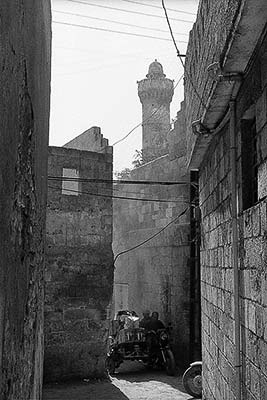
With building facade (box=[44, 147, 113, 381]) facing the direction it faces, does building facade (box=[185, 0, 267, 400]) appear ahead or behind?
ahead

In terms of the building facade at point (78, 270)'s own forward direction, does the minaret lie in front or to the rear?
to the rear

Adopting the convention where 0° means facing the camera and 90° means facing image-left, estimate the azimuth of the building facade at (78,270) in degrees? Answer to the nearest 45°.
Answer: approximately 0°

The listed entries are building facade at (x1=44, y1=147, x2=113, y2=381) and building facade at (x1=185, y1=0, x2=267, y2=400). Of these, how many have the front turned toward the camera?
1

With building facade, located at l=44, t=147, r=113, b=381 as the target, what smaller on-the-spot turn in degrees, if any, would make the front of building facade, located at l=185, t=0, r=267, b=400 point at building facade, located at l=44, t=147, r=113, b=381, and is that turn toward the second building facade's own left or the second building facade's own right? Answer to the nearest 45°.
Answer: approximately 45° to the second building facade's own right

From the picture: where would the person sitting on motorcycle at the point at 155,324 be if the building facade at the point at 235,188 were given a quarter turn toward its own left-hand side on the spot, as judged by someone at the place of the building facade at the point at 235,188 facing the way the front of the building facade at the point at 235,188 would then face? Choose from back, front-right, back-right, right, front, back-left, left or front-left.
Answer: back

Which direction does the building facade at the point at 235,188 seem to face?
to the viewer's left

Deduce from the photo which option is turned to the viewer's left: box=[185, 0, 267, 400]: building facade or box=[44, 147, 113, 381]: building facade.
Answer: box=[185, 0, 267, 400]: building facade

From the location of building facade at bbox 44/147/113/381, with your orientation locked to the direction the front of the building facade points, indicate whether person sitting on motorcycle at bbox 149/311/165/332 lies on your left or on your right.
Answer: on your left

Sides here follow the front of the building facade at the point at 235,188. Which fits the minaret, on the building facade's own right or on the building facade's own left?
on the building facade's own right

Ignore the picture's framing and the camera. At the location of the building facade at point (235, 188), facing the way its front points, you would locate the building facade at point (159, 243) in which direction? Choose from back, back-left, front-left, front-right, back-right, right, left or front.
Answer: right

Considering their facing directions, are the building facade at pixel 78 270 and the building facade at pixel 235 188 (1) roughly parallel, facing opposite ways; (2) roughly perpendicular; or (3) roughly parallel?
roughly perpendicular

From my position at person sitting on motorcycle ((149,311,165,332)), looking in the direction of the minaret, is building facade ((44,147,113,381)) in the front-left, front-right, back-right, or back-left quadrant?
back-left
